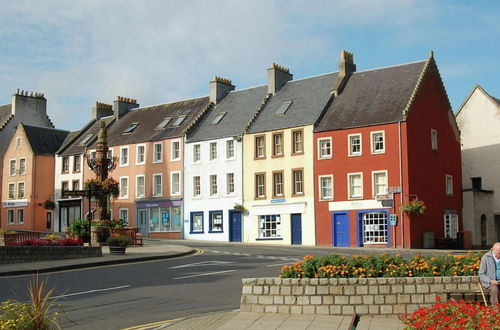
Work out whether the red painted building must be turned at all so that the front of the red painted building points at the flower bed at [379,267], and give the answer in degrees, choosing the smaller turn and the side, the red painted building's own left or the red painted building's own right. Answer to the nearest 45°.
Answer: approximately 45° to the red painted building's own left

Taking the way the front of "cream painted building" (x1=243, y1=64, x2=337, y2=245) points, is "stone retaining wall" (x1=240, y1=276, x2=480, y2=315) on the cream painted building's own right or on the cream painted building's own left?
on the cream painted building's own left

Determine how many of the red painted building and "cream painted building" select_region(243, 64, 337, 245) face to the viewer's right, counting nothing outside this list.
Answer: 0

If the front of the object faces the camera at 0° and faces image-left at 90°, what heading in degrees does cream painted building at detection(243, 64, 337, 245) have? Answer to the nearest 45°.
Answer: approximately 45°

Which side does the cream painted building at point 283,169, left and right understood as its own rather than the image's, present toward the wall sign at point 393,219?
left

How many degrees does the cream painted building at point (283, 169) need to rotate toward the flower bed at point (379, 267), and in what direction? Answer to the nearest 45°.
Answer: approximately 45° to its left
